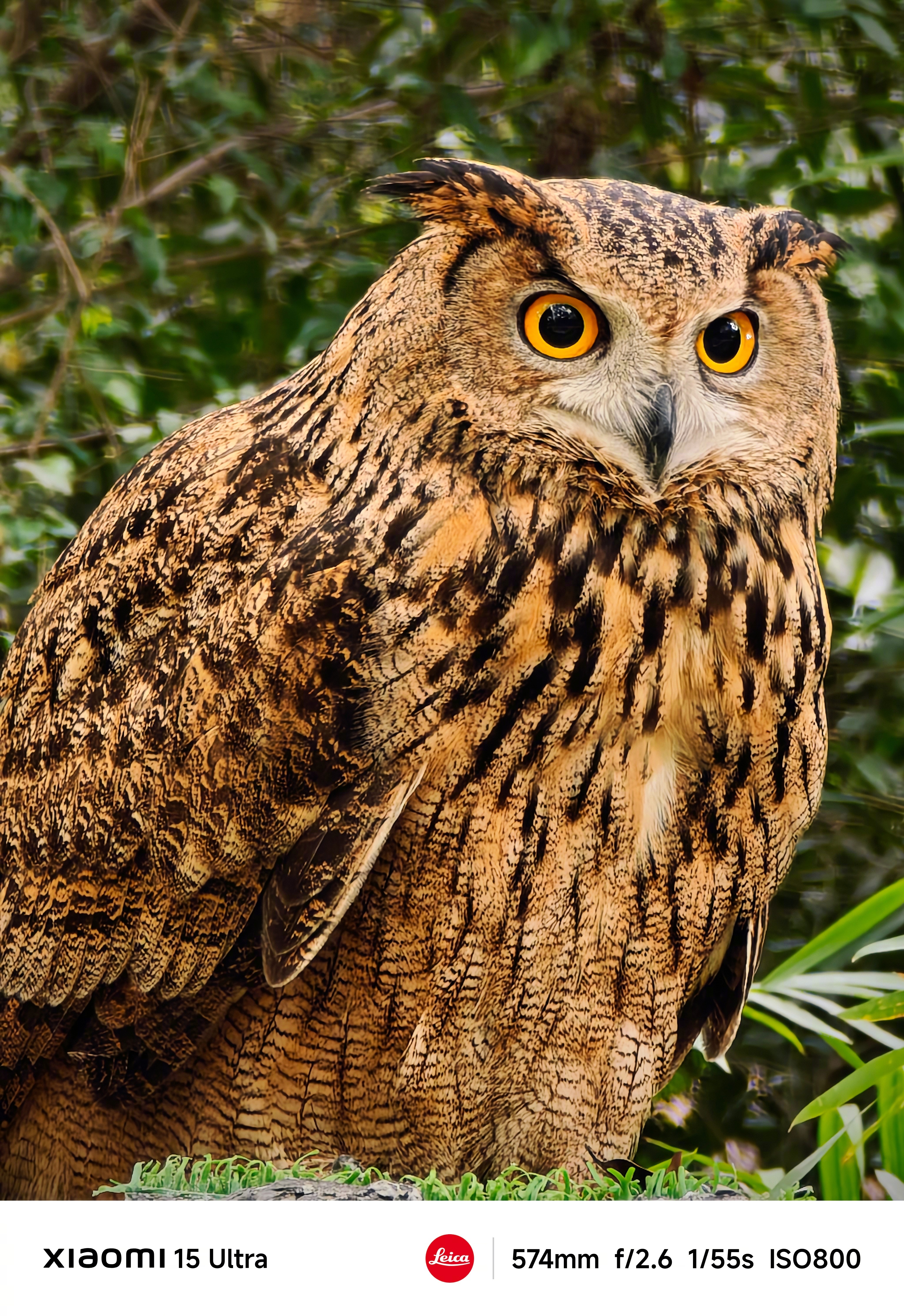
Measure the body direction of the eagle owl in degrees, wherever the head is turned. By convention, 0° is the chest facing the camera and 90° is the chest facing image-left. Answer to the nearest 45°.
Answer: approximately 315°
